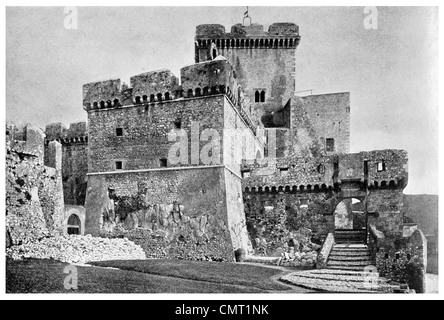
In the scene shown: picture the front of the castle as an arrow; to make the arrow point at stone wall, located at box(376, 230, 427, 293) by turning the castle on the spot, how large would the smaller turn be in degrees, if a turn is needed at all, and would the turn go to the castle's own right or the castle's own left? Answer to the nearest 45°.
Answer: approximately 90° to the castle's own left

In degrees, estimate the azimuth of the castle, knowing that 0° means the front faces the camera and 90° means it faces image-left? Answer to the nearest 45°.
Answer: approximately 0°

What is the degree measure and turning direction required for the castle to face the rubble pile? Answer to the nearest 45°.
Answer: approximately 45° to its right

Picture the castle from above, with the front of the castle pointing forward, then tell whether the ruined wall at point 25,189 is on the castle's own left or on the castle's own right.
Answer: on the castle's own right
